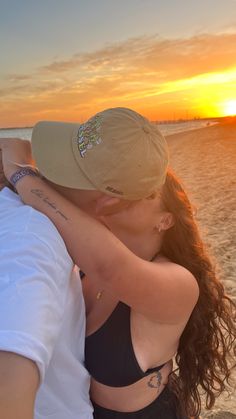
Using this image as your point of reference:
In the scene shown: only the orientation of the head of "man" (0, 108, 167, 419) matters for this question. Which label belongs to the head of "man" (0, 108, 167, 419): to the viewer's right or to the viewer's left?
to the viewer's right

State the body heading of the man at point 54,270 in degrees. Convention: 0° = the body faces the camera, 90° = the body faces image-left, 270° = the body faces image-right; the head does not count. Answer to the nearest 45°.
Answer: approximately 270°

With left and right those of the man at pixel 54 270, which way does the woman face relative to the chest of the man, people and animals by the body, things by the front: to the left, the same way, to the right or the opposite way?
the opposite way

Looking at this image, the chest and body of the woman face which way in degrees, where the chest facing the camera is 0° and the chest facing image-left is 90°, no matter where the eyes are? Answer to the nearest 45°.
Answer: approximately 90°
